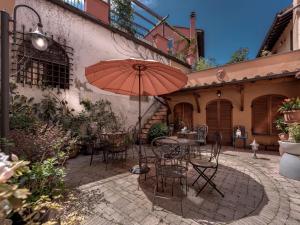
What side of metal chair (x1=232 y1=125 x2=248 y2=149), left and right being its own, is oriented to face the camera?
front

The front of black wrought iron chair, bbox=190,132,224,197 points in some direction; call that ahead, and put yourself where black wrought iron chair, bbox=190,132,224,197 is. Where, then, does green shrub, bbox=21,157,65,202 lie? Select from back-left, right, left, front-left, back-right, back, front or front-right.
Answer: front-left

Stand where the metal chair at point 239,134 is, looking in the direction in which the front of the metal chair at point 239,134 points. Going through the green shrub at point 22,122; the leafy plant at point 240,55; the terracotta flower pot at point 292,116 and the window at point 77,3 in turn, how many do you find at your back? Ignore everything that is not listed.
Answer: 1

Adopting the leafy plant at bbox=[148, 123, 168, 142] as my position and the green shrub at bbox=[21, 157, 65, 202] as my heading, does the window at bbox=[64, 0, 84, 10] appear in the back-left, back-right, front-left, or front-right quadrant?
front-right

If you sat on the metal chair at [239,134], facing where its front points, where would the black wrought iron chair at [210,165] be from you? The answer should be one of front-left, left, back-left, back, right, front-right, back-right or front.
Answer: front

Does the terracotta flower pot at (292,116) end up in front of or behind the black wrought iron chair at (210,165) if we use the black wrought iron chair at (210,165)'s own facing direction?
behind

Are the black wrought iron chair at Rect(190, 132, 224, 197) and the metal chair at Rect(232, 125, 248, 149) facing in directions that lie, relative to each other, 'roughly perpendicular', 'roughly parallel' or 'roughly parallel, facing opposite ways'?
roughly perpendicular

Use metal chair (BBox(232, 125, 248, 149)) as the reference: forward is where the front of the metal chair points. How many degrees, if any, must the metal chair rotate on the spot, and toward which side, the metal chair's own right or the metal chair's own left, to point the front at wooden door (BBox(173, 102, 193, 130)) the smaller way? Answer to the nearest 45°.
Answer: approximately 90° to the metal chair's own right

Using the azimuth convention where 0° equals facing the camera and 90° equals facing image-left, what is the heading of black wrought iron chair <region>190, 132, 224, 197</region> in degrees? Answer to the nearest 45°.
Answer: approximately 90°

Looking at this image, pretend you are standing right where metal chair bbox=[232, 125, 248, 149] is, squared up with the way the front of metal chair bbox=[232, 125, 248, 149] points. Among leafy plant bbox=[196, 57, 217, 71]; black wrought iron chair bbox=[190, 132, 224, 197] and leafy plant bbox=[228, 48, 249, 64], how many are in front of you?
1

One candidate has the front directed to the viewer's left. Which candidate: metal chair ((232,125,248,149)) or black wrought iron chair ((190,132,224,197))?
the black wrought iron chair

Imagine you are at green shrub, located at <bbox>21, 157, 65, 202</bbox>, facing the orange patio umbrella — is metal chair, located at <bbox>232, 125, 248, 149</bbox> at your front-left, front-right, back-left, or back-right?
front-right

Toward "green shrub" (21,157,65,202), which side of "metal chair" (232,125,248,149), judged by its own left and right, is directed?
front

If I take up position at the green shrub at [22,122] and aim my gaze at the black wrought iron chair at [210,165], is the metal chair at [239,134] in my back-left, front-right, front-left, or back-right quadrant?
front-left
